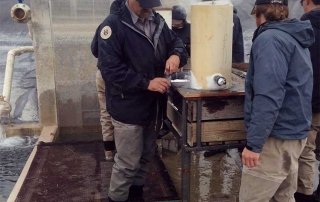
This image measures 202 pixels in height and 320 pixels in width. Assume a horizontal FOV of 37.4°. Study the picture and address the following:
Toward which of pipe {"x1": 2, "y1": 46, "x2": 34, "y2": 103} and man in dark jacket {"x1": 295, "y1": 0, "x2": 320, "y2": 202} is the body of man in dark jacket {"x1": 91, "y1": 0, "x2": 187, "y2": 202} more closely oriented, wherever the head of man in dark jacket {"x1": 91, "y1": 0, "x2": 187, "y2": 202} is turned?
the man in dark jacket

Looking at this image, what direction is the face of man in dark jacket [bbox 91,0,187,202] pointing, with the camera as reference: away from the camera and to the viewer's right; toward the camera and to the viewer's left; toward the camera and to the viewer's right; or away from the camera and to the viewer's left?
toward the camera and to the viewer's right

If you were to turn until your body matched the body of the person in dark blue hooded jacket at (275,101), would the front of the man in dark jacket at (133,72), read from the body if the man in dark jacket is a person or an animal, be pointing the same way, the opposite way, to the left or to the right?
the opposite way

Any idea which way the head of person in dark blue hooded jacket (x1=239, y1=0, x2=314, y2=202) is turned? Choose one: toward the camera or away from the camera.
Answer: away from the camera

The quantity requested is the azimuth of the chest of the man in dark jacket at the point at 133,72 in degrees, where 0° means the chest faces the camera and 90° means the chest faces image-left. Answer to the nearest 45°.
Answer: approximately 315°

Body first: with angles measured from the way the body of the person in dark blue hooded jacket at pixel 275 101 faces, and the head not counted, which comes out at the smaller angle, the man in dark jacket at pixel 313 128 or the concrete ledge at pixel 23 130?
the concrete ledge

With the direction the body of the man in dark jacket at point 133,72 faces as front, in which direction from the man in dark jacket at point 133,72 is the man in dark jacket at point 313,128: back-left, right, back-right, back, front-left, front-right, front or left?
front-left
